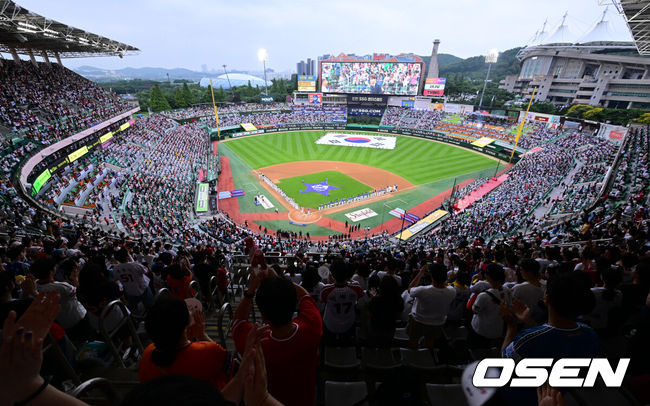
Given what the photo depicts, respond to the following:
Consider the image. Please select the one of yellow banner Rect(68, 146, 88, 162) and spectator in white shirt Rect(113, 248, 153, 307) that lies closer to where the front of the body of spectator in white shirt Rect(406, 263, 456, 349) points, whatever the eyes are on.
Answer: the yellow banner

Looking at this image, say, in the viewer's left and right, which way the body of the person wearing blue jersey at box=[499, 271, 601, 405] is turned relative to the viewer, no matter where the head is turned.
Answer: facing away from the viewer and to the left of the viewer

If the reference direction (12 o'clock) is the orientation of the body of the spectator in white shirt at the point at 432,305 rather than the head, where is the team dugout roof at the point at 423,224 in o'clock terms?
The team dugout roof is roughly at 12 o'clock from the spectator in white shirt.

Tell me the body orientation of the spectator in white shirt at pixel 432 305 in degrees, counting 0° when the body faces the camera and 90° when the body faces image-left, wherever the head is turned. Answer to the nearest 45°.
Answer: approximately 180°

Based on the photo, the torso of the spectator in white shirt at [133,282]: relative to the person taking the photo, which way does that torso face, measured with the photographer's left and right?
facing away from the viewer and to the right of the viewer

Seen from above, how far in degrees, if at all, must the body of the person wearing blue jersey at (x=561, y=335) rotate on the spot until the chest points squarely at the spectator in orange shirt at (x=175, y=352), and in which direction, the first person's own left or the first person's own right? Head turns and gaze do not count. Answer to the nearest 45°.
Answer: approximately 90° to the first person's own left

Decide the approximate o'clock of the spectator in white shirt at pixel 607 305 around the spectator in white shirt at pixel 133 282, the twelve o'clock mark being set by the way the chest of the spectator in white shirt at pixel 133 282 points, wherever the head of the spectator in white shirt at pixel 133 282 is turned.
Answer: the spectator in white shirt at pixel 607 305 is roughly at 3 o'clock from the spectator in white shirt at pixel 133 282.

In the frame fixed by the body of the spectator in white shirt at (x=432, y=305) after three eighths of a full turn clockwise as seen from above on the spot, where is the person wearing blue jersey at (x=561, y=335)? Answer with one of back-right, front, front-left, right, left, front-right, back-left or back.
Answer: front

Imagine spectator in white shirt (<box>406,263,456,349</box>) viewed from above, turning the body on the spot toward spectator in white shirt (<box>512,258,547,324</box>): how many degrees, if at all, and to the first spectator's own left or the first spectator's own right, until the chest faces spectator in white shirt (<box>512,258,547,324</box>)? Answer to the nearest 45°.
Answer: approximately 45° to the first spectator's own right

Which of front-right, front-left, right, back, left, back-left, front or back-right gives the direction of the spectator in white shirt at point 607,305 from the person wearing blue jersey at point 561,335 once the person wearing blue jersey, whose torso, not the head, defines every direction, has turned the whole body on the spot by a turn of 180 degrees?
back-left

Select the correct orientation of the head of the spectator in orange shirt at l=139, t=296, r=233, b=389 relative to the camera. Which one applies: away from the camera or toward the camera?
away from the camera

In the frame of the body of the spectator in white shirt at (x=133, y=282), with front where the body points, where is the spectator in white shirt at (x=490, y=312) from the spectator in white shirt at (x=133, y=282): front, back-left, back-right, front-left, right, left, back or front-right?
right

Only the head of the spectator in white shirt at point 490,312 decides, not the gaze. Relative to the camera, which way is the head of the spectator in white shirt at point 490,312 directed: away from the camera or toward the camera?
away from the camera
